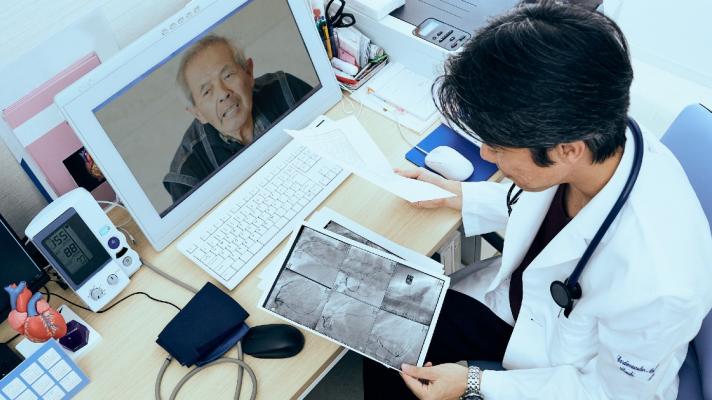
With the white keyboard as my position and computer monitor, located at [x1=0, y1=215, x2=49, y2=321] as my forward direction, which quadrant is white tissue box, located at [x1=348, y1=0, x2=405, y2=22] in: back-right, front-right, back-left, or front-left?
back-right

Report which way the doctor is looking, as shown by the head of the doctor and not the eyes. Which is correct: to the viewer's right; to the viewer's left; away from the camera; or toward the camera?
to the viewer's left

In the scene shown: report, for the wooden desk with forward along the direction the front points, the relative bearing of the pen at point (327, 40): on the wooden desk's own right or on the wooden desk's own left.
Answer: on the wooden desk's own left

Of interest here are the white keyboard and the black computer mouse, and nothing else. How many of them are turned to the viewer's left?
1

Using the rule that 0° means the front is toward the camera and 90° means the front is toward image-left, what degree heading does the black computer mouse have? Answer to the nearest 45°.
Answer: approximately 90°

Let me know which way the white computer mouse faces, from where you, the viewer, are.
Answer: facing away from the viewer and to the left of the viewer

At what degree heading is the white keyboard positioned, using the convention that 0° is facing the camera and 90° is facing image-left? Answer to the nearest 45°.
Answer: approximately 315°

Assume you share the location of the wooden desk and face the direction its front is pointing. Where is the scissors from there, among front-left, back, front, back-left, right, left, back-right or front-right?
left

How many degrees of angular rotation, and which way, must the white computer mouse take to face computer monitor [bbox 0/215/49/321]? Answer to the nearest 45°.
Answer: approximately 45° to its left
